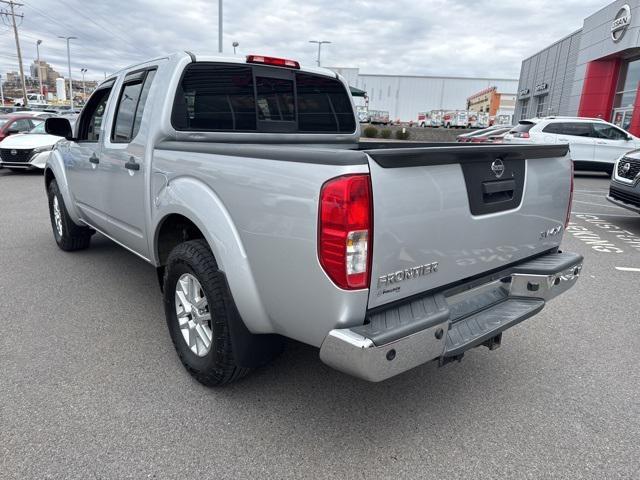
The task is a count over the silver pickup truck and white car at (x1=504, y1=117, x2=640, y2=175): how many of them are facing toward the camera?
0

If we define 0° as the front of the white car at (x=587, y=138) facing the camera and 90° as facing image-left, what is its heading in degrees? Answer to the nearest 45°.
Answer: approximately 225°

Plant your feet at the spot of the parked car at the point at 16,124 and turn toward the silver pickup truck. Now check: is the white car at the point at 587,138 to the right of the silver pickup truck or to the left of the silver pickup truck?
left

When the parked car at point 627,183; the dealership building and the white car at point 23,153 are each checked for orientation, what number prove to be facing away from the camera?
0

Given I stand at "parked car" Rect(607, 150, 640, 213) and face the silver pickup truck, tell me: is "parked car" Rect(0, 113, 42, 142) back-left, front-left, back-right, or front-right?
front-right

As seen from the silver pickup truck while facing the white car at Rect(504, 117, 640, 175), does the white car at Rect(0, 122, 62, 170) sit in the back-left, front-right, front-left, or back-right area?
front-left

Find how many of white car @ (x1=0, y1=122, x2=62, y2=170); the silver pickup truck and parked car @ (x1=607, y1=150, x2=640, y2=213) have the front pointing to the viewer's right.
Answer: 0

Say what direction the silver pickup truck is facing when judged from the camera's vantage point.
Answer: facing away from the viewer and to the left of the viewer

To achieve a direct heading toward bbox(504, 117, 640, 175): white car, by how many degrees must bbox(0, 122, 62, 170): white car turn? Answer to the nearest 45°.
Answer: approximately 90° to its left

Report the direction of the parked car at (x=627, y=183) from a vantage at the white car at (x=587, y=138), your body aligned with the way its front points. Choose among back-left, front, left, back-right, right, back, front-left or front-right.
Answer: back-right

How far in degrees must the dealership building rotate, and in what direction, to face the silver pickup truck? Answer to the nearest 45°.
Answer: approximately 45° to its left

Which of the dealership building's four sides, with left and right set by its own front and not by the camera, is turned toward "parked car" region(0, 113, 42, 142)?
front

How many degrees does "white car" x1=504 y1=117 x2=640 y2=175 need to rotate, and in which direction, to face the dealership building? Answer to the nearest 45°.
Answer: approximately 45° to its left

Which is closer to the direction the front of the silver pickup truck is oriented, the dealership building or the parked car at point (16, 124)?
the parked car

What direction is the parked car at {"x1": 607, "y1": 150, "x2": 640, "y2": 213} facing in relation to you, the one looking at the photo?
facing the viewer and to the left of the viewer

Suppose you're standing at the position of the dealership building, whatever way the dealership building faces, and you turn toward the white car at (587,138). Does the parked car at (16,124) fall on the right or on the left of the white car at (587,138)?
right

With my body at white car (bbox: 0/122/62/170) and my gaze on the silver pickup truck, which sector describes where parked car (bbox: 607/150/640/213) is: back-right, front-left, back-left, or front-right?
front-left

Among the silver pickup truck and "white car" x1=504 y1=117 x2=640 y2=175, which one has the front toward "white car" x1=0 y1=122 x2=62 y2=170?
the silver pickup truck

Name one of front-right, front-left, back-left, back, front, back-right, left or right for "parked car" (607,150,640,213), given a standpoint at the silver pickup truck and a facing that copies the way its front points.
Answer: right
